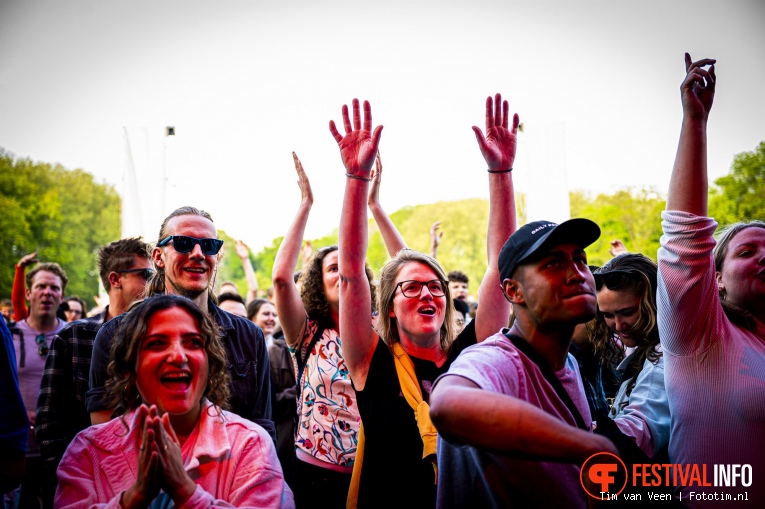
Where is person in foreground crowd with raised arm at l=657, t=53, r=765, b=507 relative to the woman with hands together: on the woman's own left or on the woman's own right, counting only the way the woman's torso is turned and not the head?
on the woman's own left

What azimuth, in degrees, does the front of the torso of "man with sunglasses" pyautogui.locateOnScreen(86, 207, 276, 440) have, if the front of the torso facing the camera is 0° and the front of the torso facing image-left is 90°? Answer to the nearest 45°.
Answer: approximately 0°

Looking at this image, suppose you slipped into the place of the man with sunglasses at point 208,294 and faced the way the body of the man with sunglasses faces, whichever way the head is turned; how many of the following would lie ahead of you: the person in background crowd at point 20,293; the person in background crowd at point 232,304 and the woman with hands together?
1

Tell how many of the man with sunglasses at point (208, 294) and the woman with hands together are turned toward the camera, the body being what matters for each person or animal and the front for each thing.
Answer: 2

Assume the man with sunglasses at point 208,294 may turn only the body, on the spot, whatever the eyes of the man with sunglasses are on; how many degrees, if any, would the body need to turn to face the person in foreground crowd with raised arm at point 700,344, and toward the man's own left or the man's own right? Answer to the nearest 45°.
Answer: approximately 45° to the man's own left

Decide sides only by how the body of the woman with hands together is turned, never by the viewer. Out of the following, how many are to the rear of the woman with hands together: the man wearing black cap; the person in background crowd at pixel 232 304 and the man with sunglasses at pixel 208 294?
2

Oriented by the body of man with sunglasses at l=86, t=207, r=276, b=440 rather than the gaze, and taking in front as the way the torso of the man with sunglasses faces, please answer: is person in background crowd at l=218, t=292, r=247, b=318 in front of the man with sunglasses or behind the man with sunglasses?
behind

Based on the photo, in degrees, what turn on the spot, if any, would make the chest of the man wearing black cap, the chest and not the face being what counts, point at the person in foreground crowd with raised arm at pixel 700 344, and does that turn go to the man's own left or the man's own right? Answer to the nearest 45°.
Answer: approximately 90° to the man's own left

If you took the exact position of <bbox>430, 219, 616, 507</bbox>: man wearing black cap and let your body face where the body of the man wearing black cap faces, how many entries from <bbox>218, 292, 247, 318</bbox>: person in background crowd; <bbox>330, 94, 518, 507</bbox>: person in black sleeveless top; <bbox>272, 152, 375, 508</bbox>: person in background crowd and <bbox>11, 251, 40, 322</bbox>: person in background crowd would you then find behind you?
4

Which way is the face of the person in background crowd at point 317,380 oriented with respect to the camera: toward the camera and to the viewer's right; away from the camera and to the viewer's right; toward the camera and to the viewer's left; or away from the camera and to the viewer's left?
toward the camera and to the viewer's right

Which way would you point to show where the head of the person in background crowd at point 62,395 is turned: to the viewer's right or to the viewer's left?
to the viewer's right
